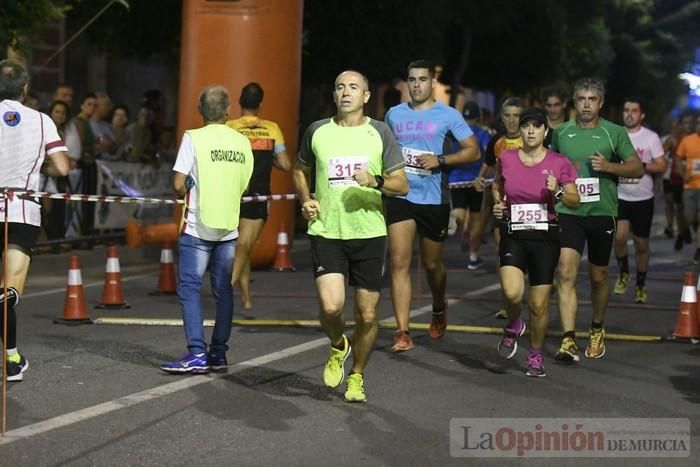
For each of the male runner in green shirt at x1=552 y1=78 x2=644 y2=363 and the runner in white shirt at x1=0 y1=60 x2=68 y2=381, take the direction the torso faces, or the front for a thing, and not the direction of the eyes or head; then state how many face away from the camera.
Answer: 1

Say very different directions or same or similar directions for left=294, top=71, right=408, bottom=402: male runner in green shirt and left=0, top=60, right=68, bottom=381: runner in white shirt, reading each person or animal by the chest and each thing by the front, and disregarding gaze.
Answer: very different directions

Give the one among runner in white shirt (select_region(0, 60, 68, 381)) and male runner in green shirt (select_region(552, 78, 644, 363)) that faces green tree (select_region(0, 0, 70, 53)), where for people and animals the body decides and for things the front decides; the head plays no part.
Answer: the runner in white shirt

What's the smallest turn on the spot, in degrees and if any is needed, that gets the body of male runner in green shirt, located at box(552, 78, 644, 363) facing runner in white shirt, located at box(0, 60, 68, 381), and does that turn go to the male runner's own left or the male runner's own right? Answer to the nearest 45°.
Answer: approximately 45° to the male runner's own right

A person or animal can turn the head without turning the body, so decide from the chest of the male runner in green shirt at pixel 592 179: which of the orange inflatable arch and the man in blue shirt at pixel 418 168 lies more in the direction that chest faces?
the man in blue shirt

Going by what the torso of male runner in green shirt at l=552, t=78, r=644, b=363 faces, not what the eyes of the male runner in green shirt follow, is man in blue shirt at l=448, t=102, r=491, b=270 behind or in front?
behind

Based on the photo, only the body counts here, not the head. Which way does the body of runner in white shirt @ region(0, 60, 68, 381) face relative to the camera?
away from the camera

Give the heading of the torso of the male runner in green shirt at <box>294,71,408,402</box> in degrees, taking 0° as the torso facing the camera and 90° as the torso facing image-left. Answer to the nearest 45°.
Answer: approximately 0°

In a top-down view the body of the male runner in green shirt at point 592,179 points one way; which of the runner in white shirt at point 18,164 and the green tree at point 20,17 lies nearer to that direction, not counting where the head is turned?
the runner in white shirt
